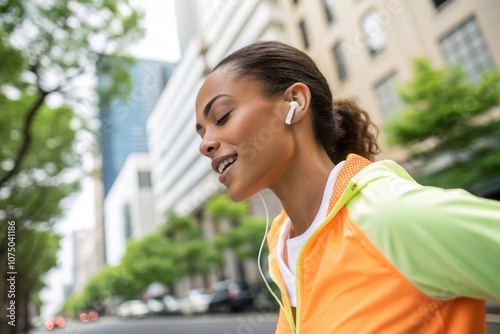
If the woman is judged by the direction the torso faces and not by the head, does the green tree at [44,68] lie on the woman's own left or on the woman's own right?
on the woman's own right

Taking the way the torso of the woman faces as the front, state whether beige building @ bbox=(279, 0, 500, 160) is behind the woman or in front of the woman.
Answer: behind

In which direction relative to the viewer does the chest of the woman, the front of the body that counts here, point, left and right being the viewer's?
facing the viewer and to the left of the viewer

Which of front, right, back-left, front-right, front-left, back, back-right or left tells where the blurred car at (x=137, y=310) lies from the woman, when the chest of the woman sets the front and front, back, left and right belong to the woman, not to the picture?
right

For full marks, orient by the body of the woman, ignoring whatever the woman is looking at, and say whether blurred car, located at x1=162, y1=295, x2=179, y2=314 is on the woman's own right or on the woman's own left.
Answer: on the woman's own right

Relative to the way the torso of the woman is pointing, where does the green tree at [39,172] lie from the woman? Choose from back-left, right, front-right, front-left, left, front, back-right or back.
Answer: right

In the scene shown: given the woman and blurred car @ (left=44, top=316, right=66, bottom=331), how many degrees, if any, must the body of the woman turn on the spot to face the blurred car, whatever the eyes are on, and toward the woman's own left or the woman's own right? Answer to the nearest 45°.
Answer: approximately 90° to the woman's own right

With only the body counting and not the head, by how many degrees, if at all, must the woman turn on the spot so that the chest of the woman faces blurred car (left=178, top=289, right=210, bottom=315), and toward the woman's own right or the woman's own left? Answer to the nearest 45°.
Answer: approximately 90° to the woman's own right
